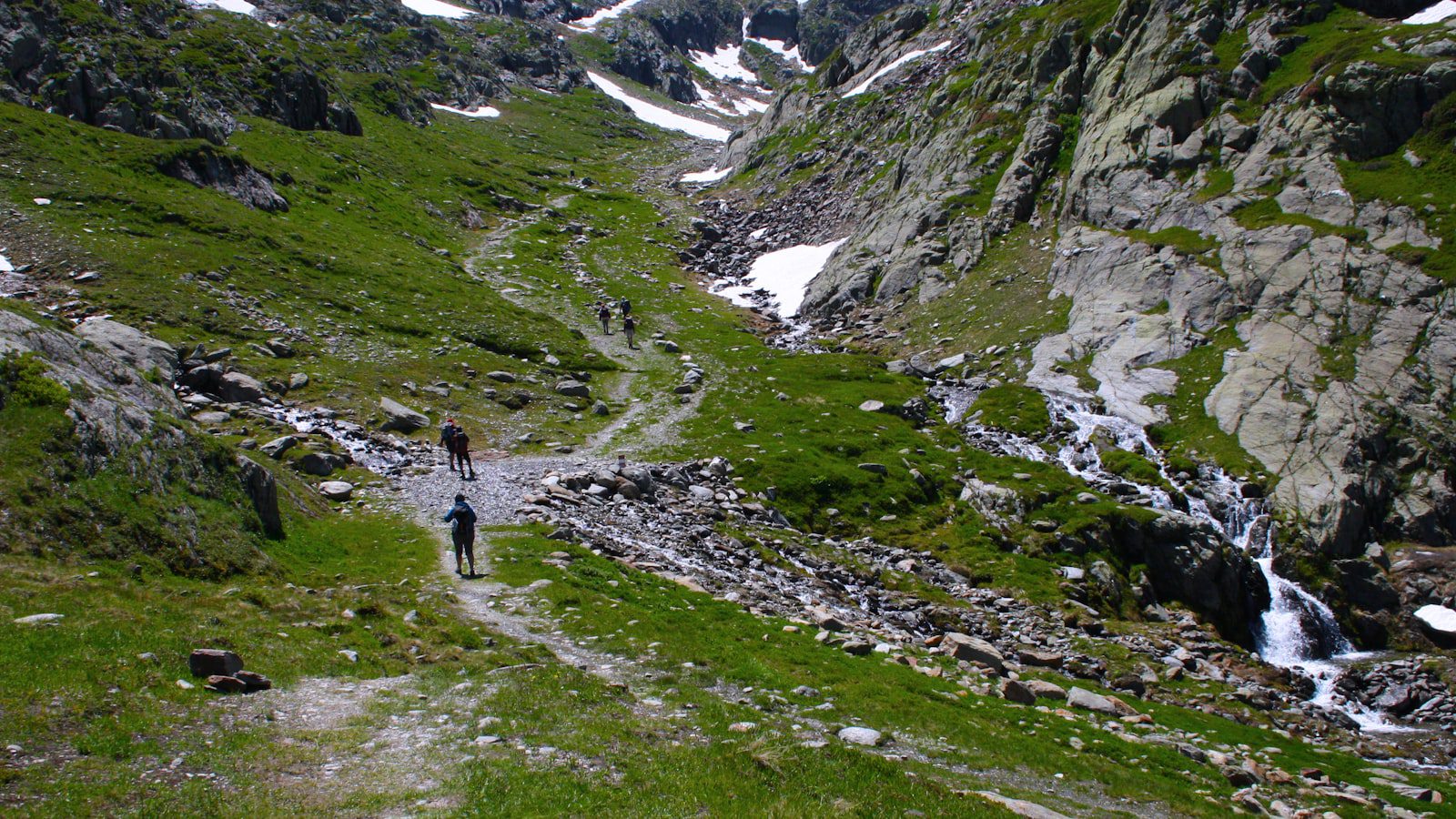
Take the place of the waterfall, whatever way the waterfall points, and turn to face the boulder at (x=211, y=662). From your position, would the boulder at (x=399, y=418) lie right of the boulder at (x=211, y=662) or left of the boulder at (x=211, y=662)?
right

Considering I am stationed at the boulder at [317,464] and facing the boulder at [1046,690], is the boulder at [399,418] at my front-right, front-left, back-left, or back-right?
back-left

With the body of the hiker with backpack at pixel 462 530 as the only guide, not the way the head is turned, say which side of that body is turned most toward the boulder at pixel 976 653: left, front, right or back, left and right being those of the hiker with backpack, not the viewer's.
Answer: right

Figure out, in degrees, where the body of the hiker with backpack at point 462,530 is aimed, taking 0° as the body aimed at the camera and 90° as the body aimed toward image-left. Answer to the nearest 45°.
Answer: approximately 180°

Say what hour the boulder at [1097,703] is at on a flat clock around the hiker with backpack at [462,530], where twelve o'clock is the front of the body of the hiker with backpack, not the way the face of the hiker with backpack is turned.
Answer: The boulder is roughly at 4 o'clock from the hiker with backpack.

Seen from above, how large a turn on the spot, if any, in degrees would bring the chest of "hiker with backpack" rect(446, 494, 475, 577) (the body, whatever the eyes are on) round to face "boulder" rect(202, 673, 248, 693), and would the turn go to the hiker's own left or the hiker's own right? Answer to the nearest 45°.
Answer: approximately 180°

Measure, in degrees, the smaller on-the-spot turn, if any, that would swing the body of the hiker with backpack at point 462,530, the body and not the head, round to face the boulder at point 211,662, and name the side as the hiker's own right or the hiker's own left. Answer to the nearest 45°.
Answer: approximately 180°

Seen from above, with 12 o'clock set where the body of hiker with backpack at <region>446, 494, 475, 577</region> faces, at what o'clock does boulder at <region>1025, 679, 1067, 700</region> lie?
The boulder is roughly at 4 o'clock from the hiker with backpack.

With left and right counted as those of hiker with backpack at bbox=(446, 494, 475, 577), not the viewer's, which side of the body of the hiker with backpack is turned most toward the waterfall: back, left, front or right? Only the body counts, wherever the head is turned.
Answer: right
